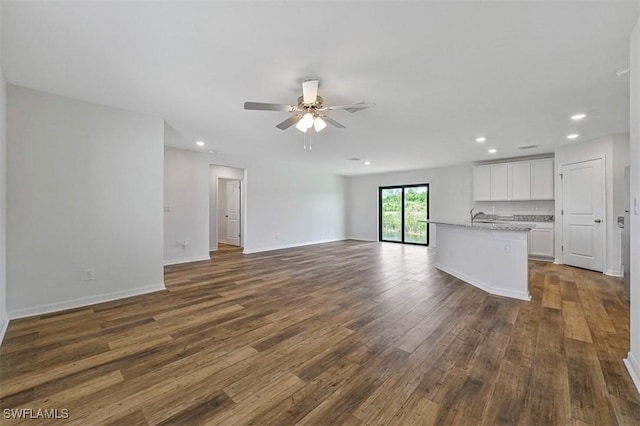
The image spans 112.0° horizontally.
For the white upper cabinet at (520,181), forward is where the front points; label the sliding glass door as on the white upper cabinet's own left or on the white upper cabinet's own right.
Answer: on the white upper cabinet's own right

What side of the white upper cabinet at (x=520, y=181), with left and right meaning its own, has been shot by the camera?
front

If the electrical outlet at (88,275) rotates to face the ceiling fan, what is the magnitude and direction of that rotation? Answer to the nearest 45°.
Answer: approximately 45° to its left

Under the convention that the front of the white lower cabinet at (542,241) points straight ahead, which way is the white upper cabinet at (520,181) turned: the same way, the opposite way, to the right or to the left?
the same way

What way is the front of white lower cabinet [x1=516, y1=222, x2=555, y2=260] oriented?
toward the camera

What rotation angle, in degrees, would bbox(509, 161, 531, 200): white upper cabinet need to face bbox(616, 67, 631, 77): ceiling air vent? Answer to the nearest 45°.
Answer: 0° — it already faces it

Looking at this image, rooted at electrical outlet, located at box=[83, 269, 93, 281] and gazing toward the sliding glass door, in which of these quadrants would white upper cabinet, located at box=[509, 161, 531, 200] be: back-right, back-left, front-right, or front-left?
front-right

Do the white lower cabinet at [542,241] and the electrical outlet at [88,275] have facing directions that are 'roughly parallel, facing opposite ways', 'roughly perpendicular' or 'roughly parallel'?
roughly perpendicular

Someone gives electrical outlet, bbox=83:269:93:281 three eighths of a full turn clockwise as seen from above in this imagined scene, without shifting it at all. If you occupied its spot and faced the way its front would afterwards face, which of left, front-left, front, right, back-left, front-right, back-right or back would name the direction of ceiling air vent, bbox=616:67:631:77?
back

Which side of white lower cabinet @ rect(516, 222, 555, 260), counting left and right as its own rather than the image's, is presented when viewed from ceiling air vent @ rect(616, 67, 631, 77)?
front

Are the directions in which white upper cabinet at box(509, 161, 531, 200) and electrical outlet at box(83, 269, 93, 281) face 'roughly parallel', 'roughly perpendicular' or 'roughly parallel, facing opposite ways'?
roughly perpendicular
